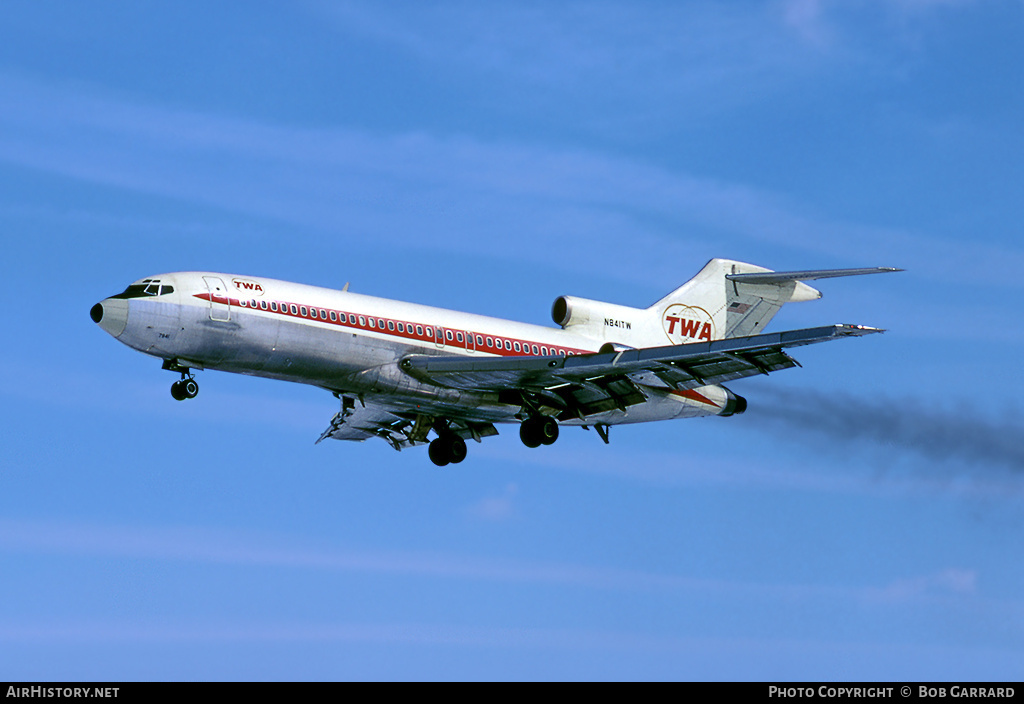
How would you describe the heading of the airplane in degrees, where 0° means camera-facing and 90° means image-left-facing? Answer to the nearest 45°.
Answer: approximately 45°
